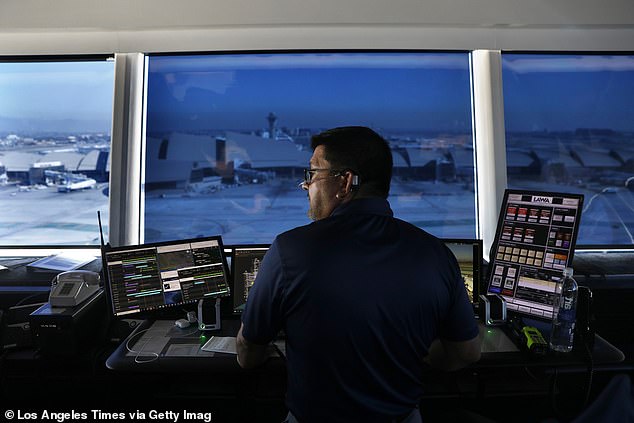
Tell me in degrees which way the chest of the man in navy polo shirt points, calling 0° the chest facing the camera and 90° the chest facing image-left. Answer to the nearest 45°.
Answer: approximately 180°

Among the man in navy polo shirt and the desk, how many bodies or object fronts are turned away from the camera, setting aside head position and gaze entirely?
1

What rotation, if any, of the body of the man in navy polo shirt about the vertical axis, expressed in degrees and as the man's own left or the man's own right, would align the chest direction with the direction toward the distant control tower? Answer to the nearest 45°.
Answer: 0° — they already face it

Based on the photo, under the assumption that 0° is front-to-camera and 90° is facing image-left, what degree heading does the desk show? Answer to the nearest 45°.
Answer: approximately 0°

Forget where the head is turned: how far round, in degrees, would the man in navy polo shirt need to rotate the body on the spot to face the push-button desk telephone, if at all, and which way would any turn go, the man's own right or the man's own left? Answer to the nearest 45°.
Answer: approximately 45° to the man's own left

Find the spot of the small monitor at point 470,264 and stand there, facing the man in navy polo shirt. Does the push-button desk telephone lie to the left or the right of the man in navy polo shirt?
right

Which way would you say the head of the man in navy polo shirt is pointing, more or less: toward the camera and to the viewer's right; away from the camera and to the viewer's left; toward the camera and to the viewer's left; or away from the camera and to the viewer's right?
away from the camera and to the viewer's left

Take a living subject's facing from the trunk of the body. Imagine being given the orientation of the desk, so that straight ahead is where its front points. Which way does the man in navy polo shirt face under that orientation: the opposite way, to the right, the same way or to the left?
the opposite way
